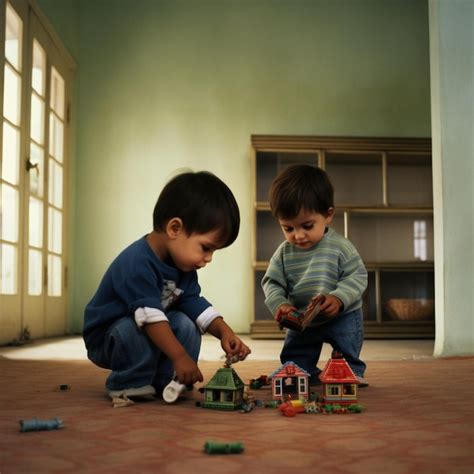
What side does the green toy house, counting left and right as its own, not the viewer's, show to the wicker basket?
back

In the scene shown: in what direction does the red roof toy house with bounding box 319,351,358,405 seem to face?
toward the camera

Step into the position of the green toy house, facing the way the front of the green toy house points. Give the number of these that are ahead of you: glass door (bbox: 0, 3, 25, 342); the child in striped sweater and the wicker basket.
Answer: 0

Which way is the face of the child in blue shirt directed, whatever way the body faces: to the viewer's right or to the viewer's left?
to the viewer's right

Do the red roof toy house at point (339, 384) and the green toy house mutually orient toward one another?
no

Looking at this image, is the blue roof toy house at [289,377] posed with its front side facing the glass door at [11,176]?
no

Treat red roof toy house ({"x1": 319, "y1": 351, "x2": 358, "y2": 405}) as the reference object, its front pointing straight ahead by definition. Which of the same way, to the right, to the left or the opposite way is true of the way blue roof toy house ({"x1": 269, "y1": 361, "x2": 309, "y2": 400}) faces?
the same way

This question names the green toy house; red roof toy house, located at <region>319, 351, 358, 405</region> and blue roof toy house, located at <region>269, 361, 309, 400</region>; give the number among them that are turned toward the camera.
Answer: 3

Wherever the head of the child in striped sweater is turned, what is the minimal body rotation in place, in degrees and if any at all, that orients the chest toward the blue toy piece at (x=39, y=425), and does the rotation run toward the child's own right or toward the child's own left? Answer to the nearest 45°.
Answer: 0° — they already face it

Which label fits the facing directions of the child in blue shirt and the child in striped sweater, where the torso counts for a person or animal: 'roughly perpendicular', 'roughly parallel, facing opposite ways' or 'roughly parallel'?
roughly perpendicular

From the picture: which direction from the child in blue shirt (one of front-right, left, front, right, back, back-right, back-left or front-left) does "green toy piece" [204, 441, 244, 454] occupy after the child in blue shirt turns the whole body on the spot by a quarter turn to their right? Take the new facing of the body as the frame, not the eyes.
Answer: front-left

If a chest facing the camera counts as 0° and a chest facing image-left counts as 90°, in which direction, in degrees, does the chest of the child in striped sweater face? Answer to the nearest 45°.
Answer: approximately 45°

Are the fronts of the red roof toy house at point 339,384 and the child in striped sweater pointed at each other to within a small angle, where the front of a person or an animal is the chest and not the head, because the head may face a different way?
no

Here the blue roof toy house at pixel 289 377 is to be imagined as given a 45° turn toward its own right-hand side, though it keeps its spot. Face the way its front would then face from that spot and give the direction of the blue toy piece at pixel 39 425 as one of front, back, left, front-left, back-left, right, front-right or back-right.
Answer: front

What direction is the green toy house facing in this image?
toward the camera

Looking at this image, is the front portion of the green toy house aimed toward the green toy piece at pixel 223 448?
yes
